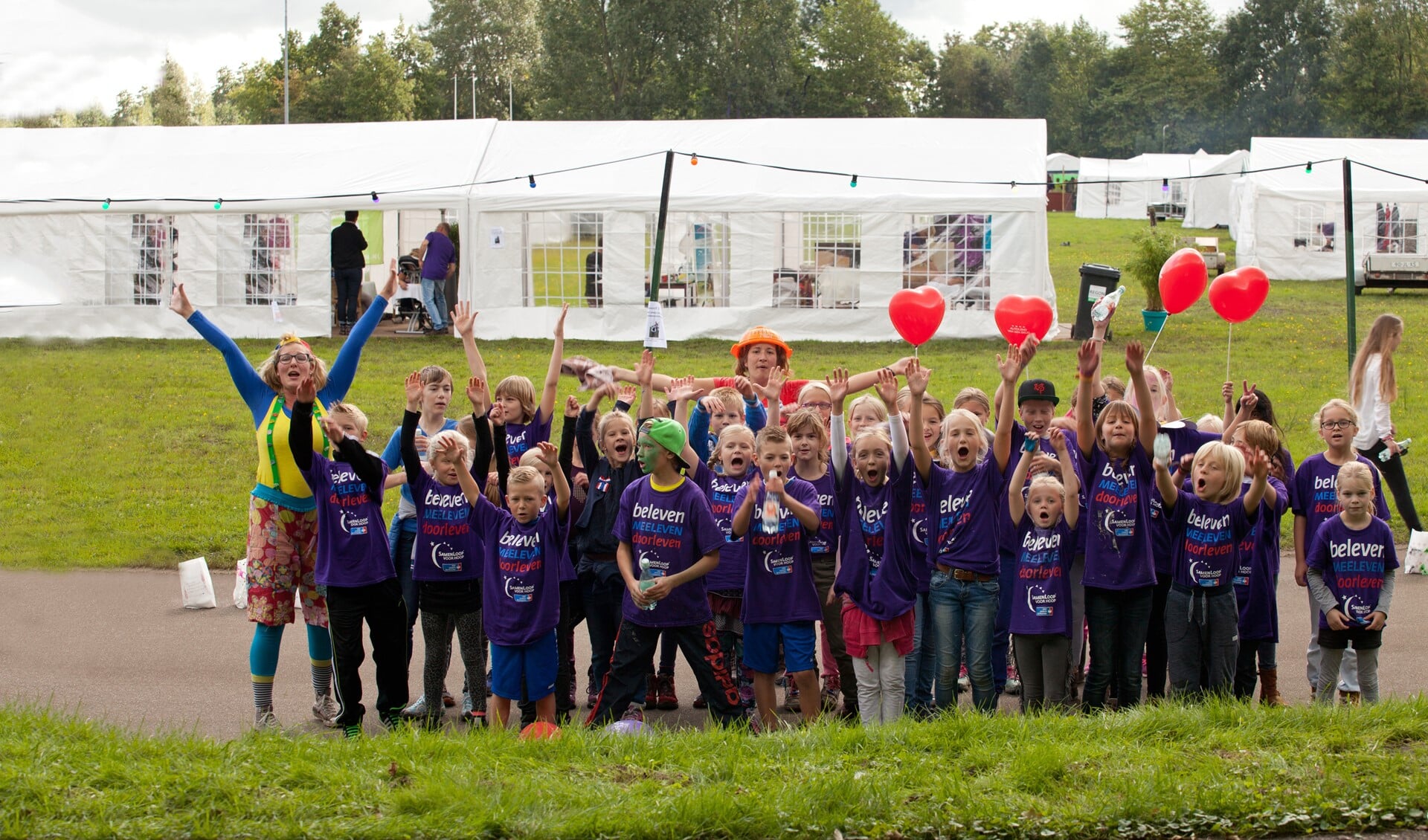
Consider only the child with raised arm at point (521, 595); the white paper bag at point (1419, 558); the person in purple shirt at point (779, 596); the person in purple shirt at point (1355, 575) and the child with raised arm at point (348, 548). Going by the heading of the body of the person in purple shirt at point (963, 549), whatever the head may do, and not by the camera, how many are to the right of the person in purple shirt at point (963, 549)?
3

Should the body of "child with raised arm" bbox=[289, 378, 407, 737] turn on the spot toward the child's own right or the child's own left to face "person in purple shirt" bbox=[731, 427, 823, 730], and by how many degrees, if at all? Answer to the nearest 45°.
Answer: approximately 90° to the child's own left

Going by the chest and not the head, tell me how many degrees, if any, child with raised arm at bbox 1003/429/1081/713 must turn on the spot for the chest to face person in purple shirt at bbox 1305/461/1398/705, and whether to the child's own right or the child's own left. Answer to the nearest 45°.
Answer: approximately 90° to the child's own left

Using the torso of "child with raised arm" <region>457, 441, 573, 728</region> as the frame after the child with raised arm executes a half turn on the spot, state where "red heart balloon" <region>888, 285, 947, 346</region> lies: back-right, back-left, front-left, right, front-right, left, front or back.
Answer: front-right

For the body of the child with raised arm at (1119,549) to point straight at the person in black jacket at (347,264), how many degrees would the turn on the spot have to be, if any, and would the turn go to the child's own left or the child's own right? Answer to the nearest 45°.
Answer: approximately 135° to the child's own right

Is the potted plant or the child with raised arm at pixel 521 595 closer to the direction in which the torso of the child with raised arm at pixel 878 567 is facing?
the child with raised arm

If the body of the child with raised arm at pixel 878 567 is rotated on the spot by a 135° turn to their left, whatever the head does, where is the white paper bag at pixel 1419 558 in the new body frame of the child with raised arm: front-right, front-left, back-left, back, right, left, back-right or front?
front

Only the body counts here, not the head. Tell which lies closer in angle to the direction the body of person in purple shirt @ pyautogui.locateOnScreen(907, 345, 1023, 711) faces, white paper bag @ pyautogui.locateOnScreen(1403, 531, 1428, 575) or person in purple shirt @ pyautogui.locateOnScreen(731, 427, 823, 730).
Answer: the person in purple shirt

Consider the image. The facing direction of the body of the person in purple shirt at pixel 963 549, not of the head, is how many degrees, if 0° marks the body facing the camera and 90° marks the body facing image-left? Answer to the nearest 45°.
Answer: approximately 0°

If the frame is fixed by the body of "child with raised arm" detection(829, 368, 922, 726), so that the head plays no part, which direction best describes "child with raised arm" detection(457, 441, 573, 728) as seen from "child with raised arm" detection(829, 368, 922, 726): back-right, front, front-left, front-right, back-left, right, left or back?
right
